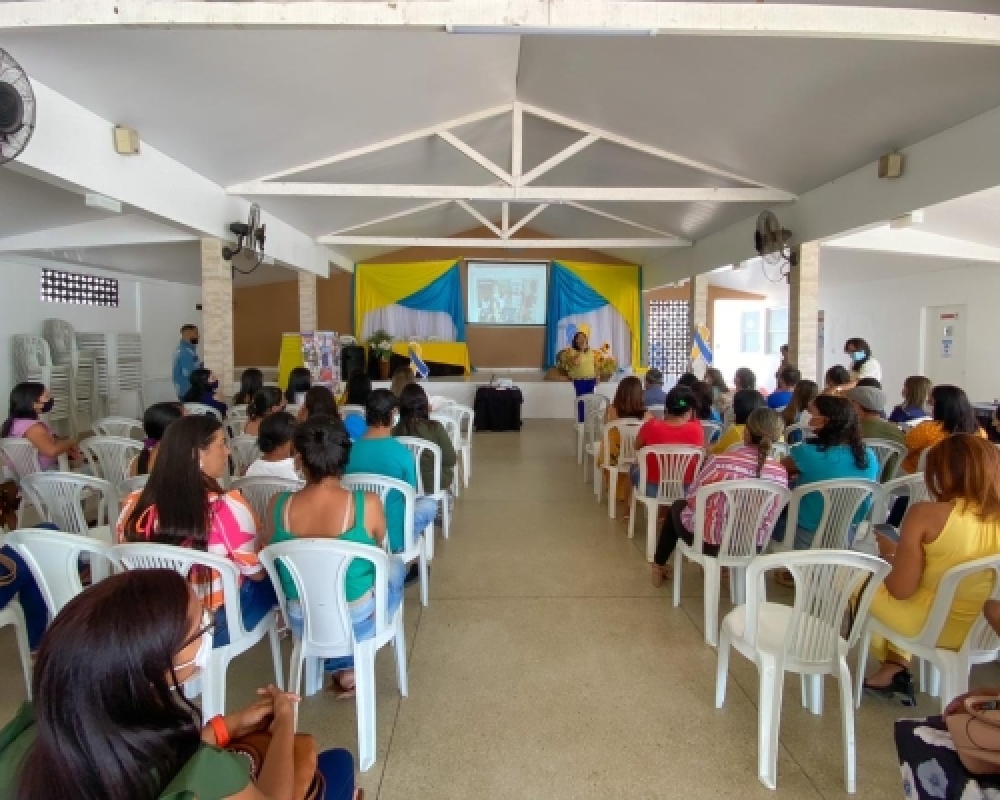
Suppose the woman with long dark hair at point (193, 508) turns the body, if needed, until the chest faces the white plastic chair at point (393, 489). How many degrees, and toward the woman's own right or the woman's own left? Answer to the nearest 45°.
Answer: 0° — they already face it

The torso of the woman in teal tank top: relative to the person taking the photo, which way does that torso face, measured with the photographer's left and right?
facing away from the viewer

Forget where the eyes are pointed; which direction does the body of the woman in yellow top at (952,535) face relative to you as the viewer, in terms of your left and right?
facing away from the viewer and to the left of the viewer

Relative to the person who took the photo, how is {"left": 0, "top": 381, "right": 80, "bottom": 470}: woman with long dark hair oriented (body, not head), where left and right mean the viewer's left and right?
facing to the right of the viewer

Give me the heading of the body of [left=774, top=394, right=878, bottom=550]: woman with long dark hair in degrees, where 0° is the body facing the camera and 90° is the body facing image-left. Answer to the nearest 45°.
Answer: approximately 135°

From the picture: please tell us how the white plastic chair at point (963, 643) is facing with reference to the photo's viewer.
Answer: facing away from the viewer and to the left of the viewer

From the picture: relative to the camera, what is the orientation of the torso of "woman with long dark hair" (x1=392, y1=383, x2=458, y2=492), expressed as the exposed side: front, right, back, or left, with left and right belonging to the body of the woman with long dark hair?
back

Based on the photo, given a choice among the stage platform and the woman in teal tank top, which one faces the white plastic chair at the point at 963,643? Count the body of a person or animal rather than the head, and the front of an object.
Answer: the stage platform

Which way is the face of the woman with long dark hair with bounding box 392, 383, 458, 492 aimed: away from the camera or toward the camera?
away from the camera

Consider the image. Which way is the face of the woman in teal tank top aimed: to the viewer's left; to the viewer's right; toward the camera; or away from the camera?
away from the camera

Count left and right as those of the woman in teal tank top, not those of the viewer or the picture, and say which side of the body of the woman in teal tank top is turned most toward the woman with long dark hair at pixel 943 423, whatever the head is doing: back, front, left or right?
right
